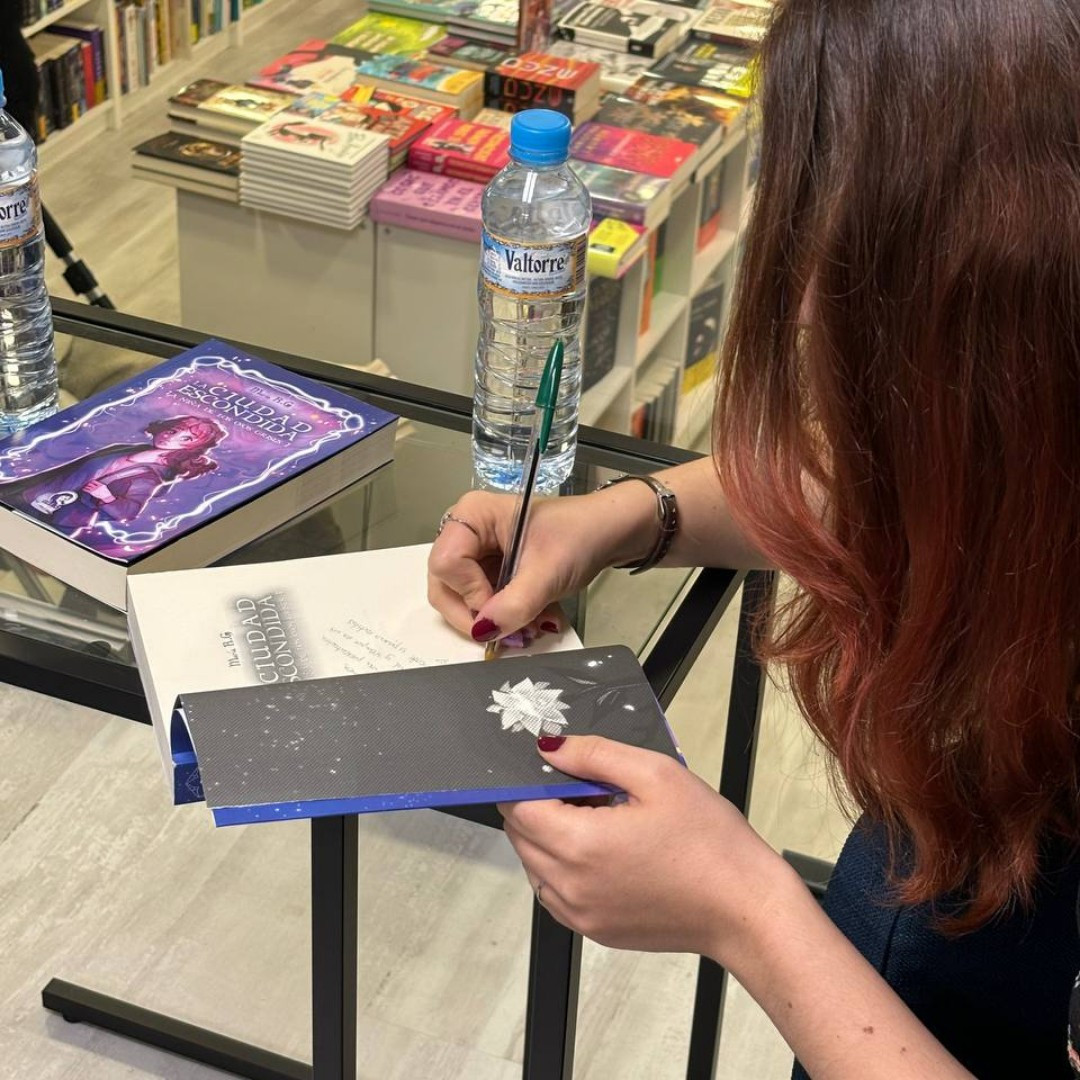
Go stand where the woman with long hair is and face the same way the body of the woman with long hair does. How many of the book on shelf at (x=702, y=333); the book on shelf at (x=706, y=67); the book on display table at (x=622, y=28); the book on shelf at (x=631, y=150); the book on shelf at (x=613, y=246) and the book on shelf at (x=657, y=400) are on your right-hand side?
6

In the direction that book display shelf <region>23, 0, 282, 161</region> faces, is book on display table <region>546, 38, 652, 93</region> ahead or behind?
ahead

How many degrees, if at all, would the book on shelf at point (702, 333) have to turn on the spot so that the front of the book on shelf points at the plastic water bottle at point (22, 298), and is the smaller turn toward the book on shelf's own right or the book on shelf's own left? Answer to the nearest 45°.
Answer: approximately 45° to the book on shelf's own right

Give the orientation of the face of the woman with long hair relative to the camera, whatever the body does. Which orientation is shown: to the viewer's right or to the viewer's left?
to the viewer's left

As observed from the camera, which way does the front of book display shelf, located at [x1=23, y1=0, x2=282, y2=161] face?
facing the viewer and to the right of the viewer

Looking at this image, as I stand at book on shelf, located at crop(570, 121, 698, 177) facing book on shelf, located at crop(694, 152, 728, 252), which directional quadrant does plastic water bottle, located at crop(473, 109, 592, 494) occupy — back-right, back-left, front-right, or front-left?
back-right

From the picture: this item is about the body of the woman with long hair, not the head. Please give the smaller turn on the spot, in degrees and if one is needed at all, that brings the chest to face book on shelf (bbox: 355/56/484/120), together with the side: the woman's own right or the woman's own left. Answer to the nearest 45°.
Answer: approximately 90° to the woman's own right

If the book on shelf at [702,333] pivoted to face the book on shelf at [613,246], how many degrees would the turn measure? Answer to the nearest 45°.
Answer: approximately 45° to its right

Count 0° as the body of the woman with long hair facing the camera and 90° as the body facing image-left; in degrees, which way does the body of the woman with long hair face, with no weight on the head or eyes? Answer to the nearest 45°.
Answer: approximately 90°

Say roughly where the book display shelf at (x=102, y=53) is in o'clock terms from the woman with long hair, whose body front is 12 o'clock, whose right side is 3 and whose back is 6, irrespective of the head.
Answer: The book display shelf is roughly at 2 o'clock from the woman with long hair.

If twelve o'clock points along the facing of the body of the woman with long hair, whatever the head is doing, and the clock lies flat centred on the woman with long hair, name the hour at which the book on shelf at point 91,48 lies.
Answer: The book on shelf is roughly at 2 o'clock from the woman with long hair.
